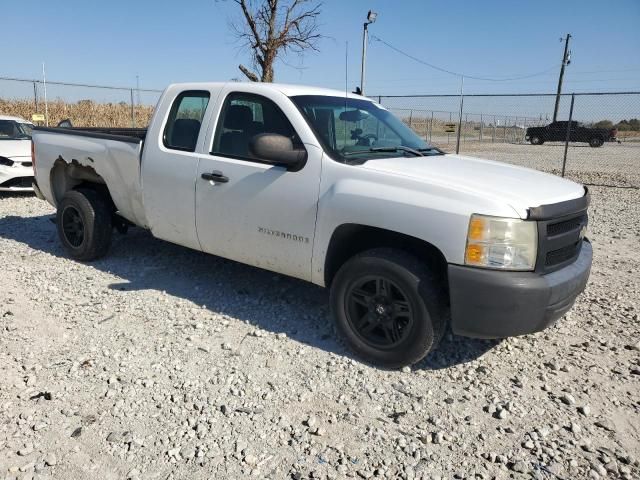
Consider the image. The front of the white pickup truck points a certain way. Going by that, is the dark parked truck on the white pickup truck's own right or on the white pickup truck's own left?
on the white pickup truck's own left

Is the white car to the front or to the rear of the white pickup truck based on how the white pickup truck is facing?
to the rear

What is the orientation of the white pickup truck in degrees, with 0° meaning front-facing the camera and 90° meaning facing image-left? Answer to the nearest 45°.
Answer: approximately 315°

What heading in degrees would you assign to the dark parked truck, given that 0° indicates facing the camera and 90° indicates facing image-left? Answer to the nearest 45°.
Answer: approximately 90°

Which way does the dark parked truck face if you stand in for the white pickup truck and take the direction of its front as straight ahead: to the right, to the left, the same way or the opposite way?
the opposite way

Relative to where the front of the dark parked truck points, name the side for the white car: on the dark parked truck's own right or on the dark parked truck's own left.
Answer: on the dark parked truck's own left
